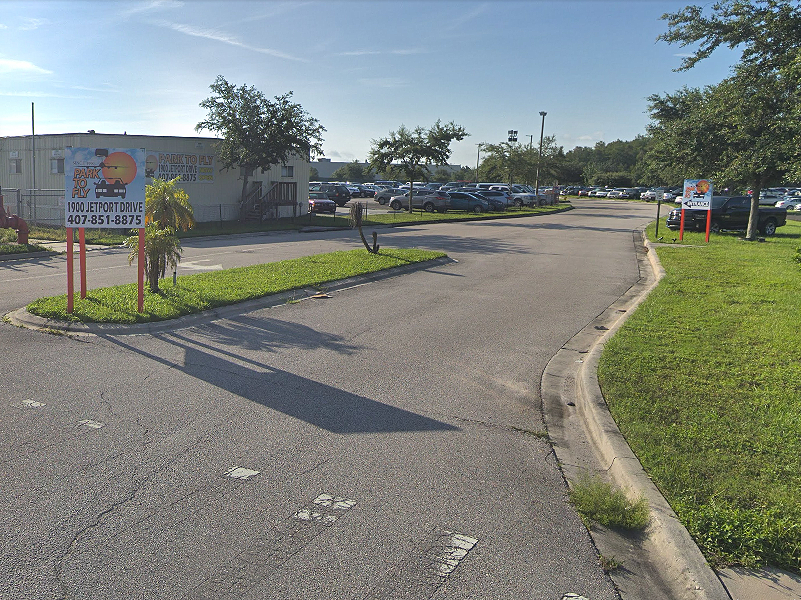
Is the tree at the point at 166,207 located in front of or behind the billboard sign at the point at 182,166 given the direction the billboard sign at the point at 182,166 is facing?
in front

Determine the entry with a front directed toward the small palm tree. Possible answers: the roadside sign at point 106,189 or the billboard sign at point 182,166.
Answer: the billboard sign

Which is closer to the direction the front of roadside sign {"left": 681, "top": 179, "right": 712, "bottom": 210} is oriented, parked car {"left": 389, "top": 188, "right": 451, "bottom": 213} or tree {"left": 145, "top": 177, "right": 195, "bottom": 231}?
the tree

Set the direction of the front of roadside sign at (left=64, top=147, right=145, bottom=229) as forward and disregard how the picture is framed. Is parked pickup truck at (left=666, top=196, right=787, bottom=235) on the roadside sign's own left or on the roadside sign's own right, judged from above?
on the roadside sign's own left

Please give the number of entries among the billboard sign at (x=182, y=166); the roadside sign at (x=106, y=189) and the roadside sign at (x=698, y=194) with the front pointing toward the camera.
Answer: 3

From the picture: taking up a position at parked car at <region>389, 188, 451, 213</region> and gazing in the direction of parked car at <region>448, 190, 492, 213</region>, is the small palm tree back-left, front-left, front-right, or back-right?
back-right

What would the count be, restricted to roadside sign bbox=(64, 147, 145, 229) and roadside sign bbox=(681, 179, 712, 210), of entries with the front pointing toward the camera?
2

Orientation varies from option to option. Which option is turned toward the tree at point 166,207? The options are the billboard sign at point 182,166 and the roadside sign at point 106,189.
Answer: the billboard sign

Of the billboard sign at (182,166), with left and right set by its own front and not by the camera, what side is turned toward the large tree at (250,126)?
left

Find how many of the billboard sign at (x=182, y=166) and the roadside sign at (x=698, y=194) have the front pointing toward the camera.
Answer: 2

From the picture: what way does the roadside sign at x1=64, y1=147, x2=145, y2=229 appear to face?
toward the camera

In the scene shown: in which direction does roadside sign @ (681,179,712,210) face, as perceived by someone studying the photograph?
facing the viewer

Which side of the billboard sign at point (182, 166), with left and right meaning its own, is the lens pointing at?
front

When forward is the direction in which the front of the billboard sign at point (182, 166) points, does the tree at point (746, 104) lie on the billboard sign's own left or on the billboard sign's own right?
on the billboard sign's own left
